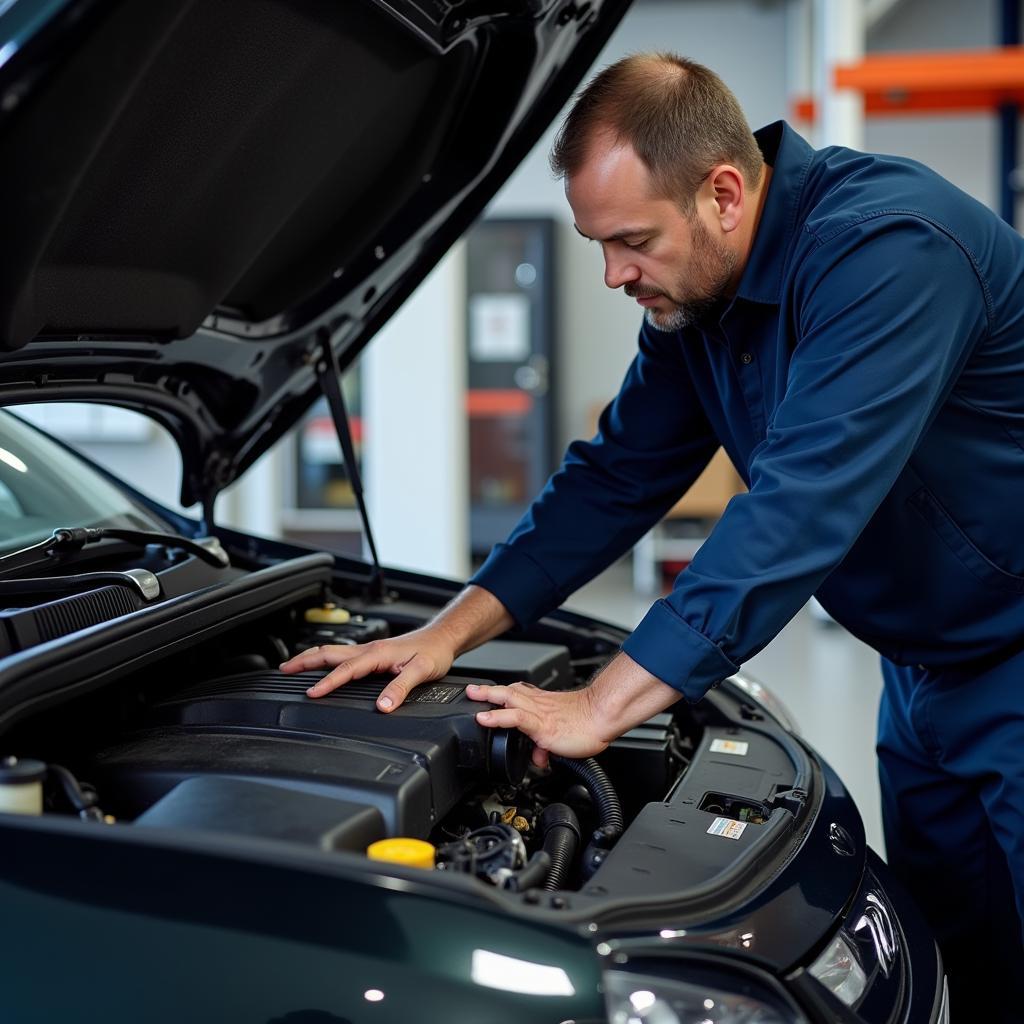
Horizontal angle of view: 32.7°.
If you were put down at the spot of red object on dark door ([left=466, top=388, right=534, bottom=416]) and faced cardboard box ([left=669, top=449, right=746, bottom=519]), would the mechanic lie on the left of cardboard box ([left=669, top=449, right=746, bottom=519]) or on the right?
right

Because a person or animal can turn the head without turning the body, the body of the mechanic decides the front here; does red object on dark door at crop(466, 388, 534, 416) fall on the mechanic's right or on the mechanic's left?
on the mechanic's right

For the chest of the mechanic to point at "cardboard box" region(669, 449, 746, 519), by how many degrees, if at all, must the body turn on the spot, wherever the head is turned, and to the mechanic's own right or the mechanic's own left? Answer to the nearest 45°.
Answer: approximately 135° to the mechanic's own right

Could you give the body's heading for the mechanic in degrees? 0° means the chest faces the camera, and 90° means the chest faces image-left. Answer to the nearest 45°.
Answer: approximately 45°
